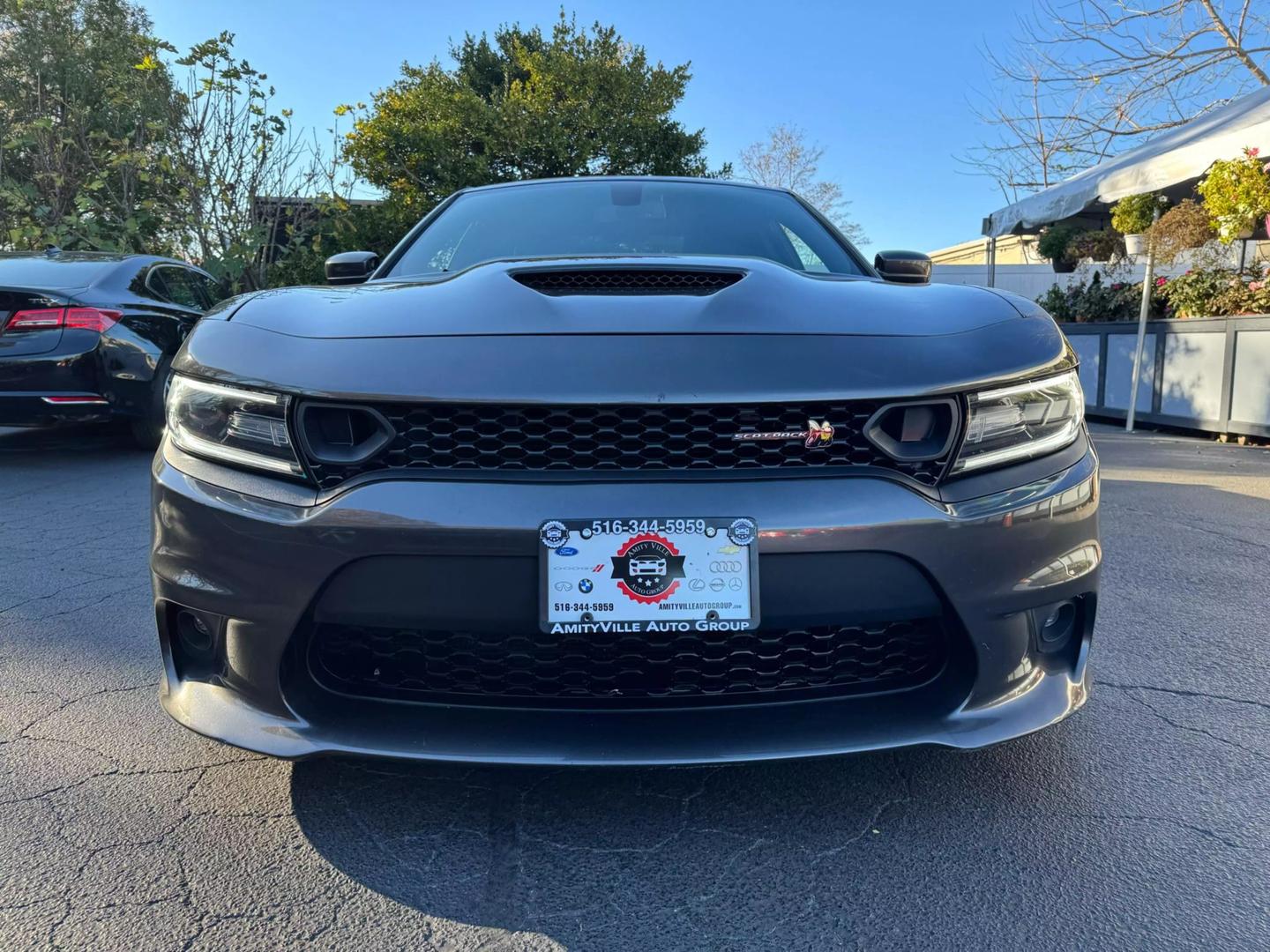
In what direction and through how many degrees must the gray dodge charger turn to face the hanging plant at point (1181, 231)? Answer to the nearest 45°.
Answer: approximately 135° to its left

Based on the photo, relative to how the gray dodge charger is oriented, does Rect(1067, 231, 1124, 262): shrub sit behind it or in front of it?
behind

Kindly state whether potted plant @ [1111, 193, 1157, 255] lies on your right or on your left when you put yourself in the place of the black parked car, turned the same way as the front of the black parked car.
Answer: on your right

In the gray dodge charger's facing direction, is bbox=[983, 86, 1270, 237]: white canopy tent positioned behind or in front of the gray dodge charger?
behind

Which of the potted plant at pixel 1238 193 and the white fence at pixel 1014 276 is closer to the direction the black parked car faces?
the white fence

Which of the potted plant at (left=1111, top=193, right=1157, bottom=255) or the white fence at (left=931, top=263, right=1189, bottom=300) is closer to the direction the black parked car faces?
the white fence

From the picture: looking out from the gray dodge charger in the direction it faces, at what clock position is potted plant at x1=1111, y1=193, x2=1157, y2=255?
The potted plant is roughly at 7 o'clock from the gray dodge charger.

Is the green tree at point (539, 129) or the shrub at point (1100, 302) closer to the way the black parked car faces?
the green tree

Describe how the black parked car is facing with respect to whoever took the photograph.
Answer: facing away from the viewer and to the right of the viewer

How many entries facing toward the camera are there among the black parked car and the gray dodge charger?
1

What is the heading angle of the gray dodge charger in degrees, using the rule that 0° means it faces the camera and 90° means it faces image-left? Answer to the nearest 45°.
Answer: approximately 0°

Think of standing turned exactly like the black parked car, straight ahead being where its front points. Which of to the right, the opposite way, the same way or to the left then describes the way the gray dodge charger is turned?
the opposite way
